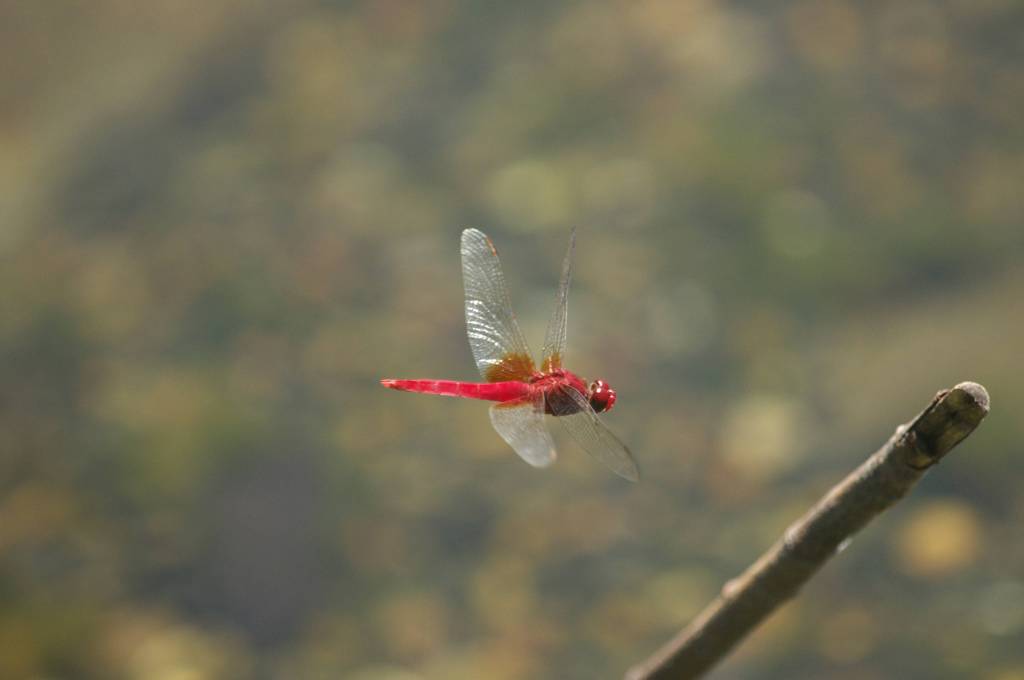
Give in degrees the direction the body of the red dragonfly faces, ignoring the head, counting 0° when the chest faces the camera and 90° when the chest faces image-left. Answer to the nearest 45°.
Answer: approximately 270°
